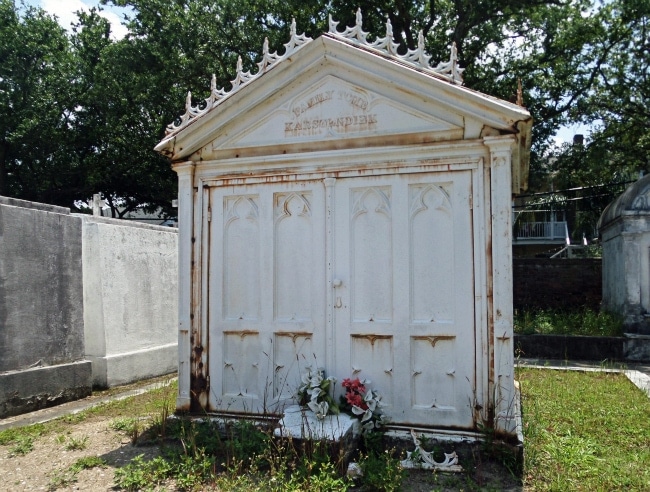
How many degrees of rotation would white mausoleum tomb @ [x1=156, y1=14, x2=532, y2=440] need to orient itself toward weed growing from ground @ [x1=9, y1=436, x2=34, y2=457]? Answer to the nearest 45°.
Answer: approximately 90° to its right

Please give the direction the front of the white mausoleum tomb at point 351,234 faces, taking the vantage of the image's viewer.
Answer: facing the viewer

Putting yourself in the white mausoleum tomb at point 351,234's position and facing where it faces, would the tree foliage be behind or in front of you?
behind

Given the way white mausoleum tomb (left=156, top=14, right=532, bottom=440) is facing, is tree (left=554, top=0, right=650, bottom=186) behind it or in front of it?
behind

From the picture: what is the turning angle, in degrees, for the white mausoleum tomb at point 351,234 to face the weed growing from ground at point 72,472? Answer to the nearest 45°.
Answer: approximately 90° to its right

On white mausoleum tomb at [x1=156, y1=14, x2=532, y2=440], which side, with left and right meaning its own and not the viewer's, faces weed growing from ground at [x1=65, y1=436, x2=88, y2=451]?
right

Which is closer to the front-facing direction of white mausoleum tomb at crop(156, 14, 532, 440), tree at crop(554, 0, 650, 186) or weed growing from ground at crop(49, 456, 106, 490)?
the weed growing from ground

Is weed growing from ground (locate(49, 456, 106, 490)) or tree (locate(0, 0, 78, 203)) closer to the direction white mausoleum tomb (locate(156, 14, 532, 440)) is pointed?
the weed growing from ground

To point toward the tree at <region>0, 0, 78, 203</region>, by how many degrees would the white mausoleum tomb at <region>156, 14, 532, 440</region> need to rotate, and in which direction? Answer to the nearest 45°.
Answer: approximately 135° to its right
